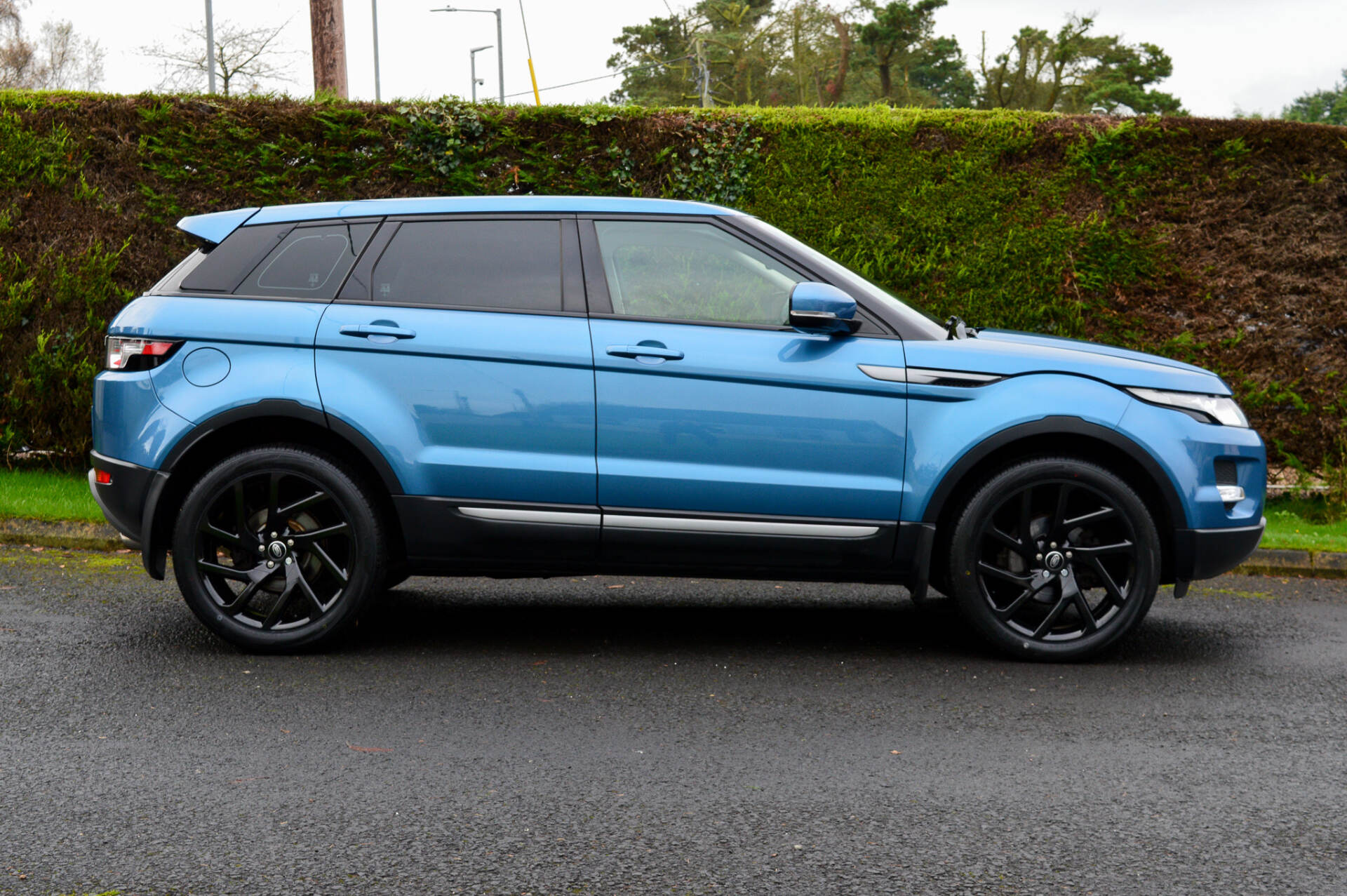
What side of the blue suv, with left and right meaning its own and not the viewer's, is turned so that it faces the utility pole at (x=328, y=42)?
left

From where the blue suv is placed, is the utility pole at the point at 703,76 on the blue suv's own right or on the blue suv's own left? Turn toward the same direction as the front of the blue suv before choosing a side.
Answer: on the blue suv's own left

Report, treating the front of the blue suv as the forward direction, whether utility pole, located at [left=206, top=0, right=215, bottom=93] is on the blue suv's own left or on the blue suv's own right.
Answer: on the blue suv's own left

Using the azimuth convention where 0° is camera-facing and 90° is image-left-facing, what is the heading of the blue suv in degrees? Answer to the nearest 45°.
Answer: approximately 270°

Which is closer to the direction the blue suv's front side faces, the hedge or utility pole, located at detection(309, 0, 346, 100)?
the hedge

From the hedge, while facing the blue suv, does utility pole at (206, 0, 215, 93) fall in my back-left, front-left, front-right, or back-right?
back-right

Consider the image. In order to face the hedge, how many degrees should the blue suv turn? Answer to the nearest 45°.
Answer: approximately 90° to its left
